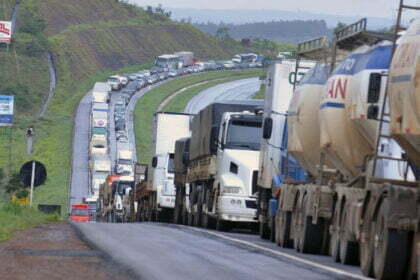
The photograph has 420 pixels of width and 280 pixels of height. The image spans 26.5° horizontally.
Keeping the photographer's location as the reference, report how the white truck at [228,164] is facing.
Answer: facing the viewer and to the right of the viewer

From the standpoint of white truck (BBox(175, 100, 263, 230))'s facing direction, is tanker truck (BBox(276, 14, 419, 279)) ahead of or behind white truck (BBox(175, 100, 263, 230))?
ahead
